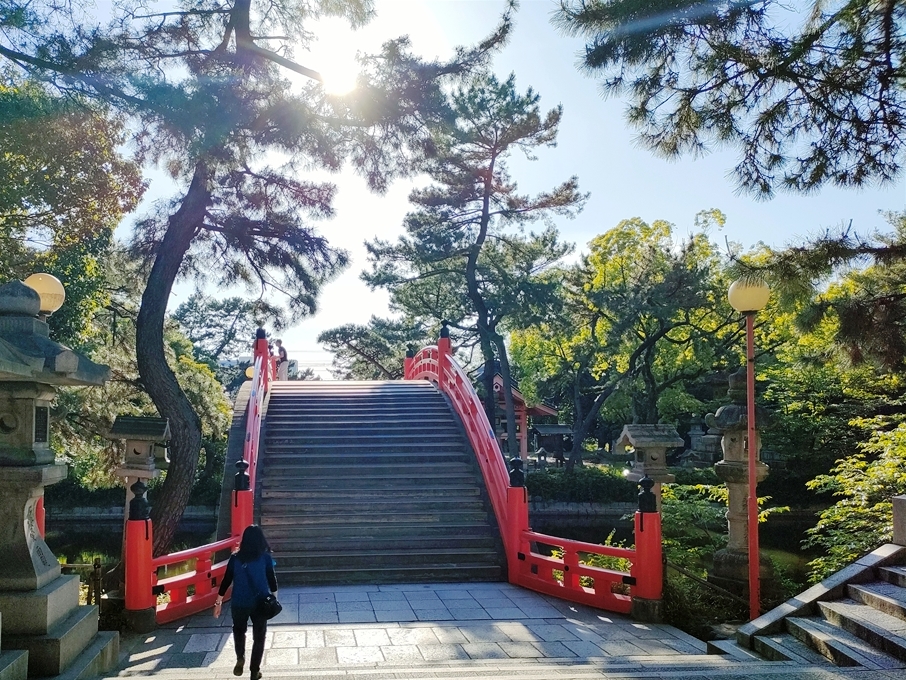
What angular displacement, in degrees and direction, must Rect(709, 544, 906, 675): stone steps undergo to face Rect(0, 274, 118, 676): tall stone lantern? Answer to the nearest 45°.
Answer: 0° — it already faces it

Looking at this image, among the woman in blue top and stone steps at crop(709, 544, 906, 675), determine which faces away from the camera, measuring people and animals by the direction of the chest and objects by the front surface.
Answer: the woman in blue top

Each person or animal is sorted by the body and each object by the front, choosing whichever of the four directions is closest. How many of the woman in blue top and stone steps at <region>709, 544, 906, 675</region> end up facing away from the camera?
1

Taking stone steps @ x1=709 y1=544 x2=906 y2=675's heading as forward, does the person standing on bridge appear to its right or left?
on its right

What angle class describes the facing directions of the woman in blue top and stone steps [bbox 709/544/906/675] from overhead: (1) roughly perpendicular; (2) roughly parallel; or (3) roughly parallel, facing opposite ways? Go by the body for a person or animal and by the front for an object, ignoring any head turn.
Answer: roughly perpendicular

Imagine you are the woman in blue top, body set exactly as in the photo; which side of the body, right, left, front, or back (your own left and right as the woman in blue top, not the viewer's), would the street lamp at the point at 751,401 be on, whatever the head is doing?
right

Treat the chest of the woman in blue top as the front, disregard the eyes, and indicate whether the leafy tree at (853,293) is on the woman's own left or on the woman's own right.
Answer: on the woman's own right

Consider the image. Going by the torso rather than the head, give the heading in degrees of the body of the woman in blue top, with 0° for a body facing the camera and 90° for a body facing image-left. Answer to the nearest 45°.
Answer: approximately 180°

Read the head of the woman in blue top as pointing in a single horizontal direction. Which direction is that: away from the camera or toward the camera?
away from the camera

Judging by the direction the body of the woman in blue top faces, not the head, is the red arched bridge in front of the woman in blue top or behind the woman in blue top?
in front

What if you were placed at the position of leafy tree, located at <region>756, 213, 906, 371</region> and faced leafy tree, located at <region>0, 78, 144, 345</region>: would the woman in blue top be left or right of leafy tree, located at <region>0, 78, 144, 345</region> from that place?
left
